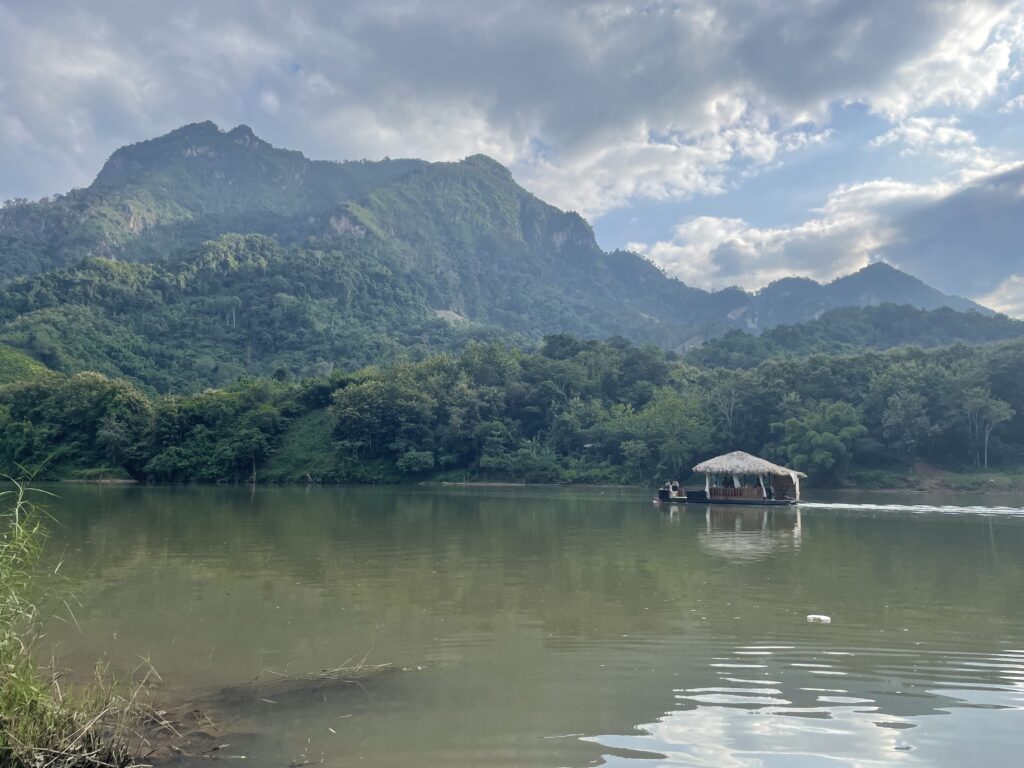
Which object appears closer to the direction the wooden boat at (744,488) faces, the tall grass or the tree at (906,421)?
the tall grass

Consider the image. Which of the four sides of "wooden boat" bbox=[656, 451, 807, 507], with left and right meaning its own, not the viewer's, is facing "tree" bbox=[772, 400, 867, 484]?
right

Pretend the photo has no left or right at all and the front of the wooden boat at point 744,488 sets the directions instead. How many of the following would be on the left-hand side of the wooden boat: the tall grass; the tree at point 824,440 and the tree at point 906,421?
1

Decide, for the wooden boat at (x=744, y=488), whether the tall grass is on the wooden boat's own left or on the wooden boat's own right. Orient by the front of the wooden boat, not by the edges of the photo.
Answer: on the wooden boat's own left

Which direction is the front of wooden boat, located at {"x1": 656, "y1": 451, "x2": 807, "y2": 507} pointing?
to the viewer's left

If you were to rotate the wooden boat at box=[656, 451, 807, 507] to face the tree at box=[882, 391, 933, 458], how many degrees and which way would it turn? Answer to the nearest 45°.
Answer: approximately 135° to its right

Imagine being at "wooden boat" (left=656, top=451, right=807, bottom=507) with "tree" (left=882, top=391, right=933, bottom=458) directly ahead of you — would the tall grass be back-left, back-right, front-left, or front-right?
back-right
